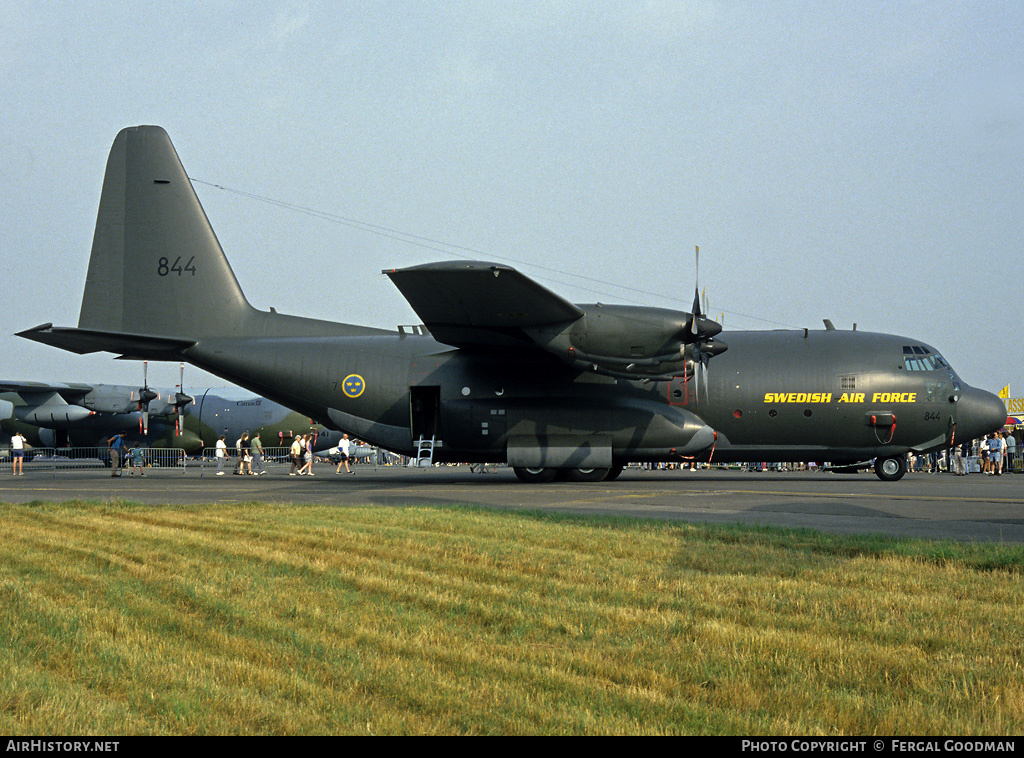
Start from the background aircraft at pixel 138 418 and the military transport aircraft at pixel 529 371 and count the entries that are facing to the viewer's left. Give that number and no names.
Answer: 0

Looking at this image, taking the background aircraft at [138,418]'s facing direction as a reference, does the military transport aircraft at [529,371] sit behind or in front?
in front

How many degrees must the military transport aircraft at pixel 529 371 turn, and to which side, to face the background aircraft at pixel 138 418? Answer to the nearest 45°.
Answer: approximately 135° to its left

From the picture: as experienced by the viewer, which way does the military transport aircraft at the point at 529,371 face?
facing to the right of the viewer

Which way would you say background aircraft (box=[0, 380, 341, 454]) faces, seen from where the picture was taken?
facing the viewer and to the right of the viewer
